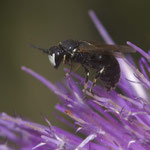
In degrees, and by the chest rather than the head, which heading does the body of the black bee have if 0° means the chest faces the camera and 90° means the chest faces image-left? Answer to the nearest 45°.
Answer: approximately 90°
